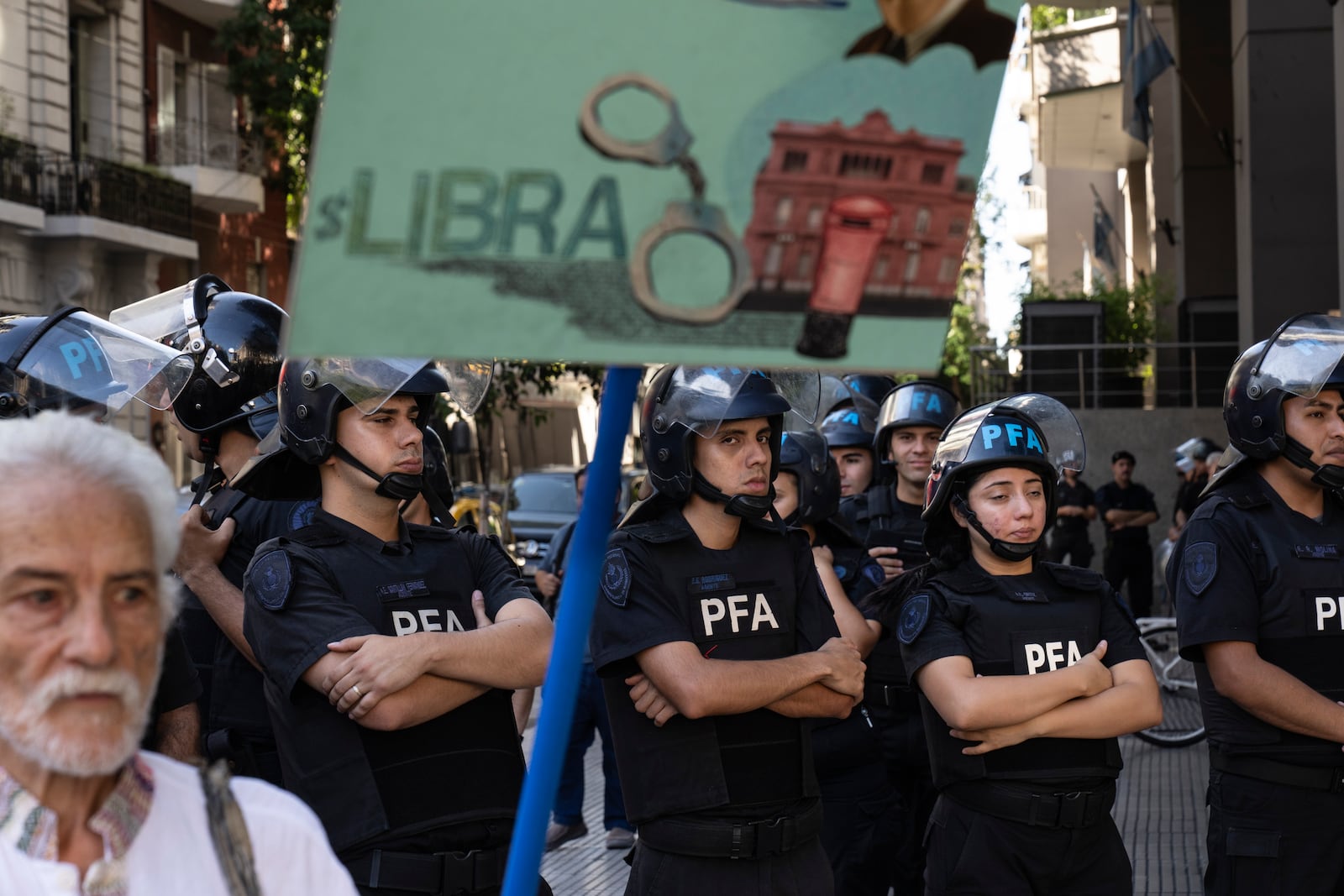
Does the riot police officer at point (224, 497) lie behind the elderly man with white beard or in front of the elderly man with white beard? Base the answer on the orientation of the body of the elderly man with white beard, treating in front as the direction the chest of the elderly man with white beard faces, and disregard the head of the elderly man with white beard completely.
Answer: behind

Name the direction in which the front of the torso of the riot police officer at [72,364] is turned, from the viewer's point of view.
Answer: to the viewer's right

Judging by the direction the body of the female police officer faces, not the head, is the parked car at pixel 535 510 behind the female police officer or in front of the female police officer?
behind

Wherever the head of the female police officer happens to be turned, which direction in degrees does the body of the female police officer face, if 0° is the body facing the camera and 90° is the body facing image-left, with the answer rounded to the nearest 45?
approximately 315°

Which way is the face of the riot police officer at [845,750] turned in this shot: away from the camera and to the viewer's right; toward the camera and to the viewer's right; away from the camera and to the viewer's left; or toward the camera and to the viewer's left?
toward the camera and to the viewer's left

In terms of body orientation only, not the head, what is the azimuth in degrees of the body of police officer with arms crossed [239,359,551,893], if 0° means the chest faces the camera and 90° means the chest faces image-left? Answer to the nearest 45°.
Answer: approximately 315°

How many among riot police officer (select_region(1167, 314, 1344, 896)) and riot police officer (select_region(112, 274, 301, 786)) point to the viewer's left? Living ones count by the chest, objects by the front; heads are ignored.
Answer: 1
